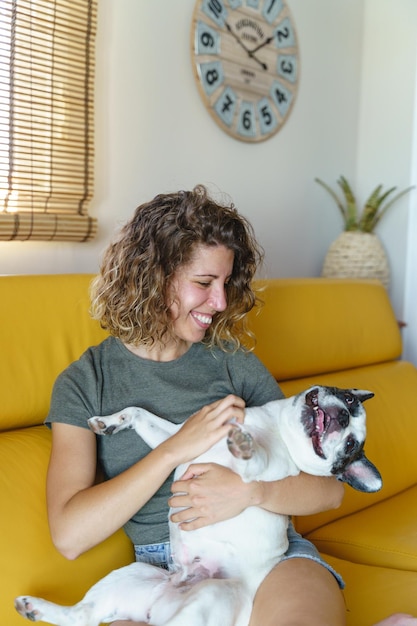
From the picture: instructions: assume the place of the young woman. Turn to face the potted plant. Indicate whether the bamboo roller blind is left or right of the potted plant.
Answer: left

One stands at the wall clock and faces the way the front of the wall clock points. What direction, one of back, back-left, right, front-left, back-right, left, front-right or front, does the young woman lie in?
front-right

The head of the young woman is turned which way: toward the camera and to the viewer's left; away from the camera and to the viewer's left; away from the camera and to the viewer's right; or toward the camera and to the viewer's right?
toward the camera and to the viewer's right

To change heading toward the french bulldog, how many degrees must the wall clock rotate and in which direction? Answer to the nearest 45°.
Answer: approximately 45° to its right

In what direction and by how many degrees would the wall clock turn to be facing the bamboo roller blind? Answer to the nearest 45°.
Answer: approximately 90° to its right
